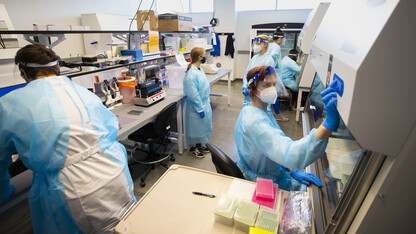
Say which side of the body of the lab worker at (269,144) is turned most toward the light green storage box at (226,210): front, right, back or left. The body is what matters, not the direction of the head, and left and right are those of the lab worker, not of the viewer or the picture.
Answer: right

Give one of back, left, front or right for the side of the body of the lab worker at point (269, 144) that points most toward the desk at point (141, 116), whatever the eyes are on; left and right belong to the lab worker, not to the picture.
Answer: back

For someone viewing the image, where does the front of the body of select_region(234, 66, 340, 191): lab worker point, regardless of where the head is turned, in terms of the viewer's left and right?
facing to the right of the viewer
